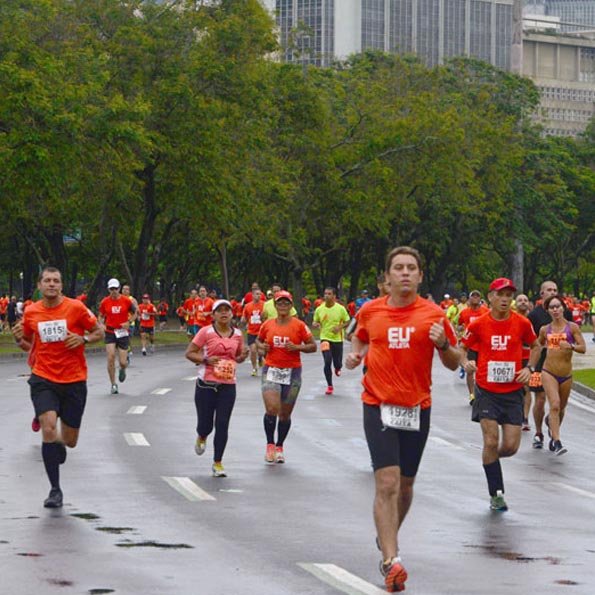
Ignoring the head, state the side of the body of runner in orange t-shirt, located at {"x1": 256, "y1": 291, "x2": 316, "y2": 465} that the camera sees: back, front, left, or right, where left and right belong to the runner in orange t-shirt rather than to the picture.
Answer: front

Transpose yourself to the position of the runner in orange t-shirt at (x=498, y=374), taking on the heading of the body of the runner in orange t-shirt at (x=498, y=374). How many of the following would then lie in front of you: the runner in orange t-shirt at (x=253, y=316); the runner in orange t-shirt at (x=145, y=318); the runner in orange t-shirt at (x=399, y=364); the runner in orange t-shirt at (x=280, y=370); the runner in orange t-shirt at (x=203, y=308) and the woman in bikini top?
1

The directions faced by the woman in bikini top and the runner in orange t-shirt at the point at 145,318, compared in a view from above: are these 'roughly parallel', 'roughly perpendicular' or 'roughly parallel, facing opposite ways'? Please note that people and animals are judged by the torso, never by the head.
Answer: roughly parallel

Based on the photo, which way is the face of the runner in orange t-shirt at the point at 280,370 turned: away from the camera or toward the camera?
toward the camera

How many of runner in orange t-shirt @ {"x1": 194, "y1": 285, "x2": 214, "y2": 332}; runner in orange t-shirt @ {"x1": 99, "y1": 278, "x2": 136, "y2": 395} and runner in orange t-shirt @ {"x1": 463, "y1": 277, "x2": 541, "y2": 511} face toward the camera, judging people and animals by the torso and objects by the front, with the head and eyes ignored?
3

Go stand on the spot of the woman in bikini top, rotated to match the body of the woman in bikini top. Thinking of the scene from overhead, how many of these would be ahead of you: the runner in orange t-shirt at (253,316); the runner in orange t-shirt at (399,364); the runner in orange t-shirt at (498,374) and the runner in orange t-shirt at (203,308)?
2

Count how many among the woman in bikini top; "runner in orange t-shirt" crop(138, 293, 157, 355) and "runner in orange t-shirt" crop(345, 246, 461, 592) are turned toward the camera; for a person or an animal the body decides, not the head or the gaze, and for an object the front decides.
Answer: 3

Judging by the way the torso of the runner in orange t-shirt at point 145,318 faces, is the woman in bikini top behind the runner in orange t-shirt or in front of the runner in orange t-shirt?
in front

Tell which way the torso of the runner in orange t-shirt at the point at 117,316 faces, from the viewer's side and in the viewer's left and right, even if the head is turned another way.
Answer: facing the viewer

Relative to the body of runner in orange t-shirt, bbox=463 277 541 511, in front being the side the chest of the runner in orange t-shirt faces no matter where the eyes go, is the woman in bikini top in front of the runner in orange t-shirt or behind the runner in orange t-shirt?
behind

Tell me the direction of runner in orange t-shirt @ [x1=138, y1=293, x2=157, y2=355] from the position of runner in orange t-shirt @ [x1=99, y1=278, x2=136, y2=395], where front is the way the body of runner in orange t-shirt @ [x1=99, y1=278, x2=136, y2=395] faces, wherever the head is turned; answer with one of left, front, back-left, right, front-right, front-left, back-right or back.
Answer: back

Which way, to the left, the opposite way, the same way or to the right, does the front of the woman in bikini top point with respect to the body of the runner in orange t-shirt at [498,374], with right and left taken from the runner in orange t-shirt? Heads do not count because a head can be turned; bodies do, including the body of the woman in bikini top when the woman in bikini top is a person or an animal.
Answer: the same way

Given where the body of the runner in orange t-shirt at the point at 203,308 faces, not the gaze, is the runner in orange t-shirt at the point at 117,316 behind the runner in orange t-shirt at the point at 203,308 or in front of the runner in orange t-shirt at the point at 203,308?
in front

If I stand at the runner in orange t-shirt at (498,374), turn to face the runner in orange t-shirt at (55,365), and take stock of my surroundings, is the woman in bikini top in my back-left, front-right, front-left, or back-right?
back-right

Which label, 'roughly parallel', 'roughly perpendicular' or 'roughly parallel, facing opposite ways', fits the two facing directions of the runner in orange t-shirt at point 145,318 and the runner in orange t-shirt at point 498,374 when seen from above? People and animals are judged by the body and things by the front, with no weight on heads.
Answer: roughly parallel

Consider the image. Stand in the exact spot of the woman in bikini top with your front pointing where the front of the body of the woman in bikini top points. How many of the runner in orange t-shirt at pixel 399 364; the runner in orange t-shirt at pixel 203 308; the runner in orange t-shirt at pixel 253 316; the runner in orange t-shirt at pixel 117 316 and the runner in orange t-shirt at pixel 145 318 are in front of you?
1
